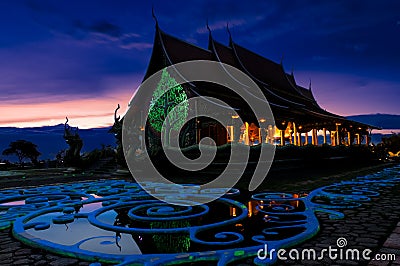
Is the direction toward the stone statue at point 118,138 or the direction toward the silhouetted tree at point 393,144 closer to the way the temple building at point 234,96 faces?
the stone statue

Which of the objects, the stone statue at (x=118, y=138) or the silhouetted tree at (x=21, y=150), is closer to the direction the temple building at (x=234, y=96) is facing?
the stone statue

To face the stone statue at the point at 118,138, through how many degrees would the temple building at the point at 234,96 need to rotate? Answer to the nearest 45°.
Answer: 0° — it already faces it

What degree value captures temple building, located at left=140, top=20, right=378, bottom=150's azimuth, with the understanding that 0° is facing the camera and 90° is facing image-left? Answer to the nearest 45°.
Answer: approximately 45°

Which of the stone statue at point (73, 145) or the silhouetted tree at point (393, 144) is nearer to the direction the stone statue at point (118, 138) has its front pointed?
the stone statue

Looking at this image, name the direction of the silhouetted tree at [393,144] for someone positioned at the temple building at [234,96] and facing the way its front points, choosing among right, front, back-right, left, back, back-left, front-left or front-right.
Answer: back

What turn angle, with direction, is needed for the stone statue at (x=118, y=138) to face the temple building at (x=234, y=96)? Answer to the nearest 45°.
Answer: approximately 135° to its right

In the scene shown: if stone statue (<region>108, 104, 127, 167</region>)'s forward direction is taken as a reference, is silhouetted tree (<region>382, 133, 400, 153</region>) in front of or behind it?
behind

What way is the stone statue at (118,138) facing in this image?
to the viewer's left
